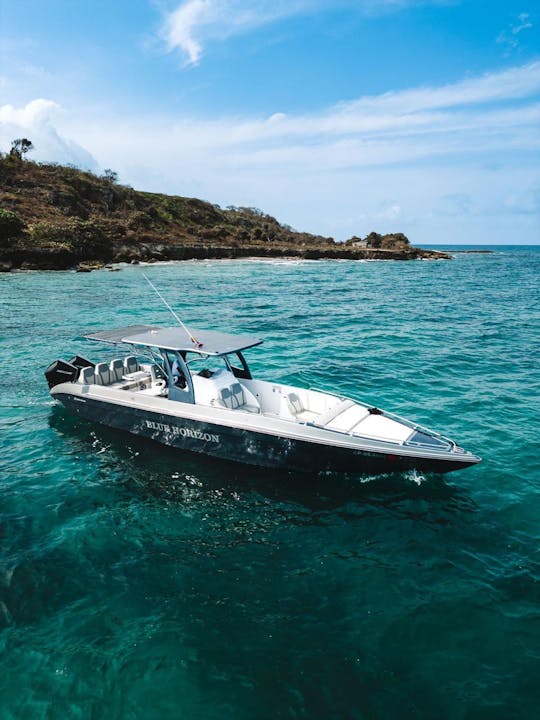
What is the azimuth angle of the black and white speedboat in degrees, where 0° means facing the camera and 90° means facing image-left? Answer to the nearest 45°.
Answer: approximately 315°
